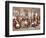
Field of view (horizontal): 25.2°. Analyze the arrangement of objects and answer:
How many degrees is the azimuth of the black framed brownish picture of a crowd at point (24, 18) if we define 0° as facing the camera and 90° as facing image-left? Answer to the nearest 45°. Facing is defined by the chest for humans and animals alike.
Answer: approximately 315°
